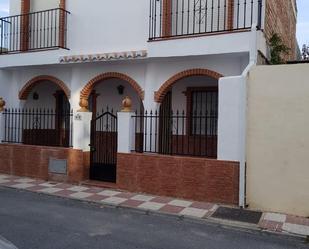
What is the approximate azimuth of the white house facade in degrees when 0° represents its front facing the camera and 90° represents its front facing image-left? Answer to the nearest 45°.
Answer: approximately 45°

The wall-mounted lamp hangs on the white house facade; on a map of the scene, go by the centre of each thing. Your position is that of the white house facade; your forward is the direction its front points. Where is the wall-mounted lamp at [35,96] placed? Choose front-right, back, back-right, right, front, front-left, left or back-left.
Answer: right
